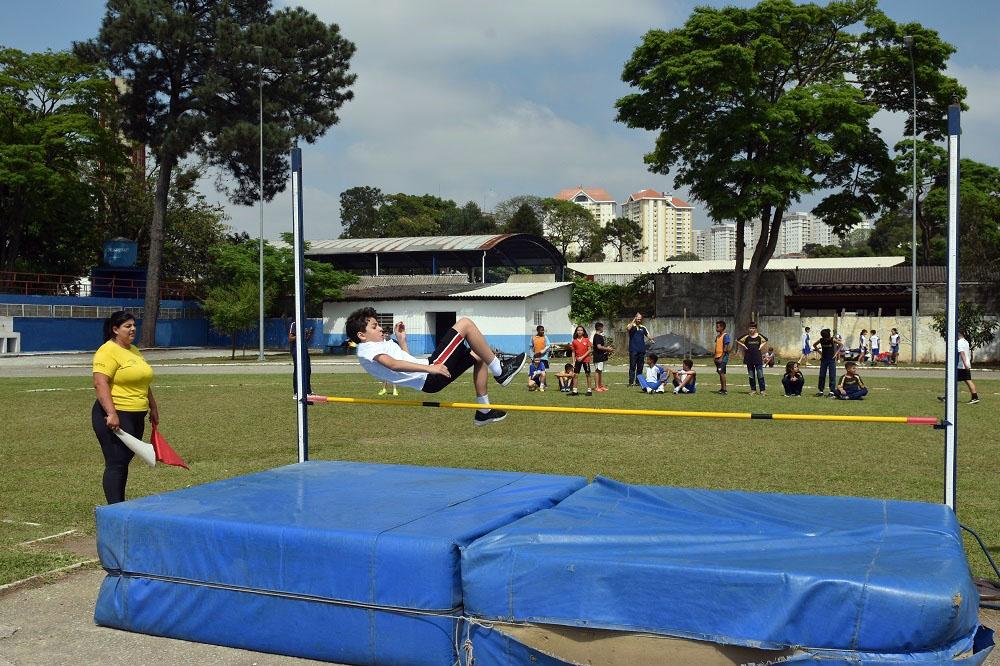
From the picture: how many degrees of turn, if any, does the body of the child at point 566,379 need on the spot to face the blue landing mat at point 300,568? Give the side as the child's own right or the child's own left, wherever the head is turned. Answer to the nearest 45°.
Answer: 0° — they already face it

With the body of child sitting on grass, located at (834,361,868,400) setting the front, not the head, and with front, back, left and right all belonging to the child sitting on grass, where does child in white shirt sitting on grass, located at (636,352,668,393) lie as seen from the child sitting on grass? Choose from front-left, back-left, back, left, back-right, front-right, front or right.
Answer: right

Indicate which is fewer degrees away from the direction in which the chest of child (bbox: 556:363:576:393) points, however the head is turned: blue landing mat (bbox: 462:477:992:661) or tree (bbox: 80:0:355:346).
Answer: the blue landing mat

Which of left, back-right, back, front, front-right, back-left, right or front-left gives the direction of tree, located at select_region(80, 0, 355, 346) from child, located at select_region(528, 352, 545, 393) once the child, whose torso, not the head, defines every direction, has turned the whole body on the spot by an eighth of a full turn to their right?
right

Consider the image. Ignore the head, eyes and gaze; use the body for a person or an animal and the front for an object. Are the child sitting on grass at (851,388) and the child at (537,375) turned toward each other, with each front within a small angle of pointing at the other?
no

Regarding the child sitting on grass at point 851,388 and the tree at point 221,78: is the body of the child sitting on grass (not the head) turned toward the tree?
no

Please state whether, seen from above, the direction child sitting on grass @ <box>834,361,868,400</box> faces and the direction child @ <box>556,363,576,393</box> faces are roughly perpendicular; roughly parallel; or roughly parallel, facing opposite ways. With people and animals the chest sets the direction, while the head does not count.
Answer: roughly parallel

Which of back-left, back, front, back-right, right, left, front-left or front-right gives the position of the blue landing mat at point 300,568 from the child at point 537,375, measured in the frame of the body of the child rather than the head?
front

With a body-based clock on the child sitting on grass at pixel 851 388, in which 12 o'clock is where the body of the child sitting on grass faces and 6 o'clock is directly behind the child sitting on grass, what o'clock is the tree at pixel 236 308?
The tree is roughly at 4 o'clock from the child sitting on grass.

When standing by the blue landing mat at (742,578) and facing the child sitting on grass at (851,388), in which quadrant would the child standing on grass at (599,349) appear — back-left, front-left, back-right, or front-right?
front-left

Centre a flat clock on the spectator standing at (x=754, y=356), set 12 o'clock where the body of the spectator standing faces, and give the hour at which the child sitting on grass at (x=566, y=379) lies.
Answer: The child sitting on grass is roughly at 3 o'clock from the spectator standing.

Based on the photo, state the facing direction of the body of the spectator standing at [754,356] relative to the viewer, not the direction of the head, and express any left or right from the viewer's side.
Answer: facing the viewer

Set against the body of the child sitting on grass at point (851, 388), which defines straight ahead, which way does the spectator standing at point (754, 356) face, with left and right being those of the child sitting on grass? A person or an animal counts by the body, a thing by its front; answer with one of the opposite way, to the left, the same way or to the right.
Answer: the same way

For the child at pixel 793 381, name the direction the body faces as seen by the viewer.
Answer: toward the camera

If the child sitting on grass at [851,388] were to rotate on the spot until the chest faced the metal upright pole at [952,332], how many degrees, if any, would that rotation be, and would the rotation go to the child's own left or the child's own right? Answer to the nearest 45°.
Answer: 0° — they already face it

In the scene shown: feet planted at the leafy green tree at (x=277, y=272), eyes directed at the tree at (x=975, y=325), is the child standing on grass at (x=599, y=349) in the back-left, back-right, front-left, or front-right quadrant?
front-right

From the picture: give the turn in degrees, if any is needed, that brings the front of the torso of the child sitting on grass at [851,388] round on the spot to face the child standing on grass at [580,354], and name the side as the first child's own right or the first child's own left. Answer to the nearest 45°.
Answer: approximately 90° to the first child's own right

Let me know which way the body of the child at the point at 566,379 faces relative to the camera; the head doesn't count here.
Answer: toward the camera
